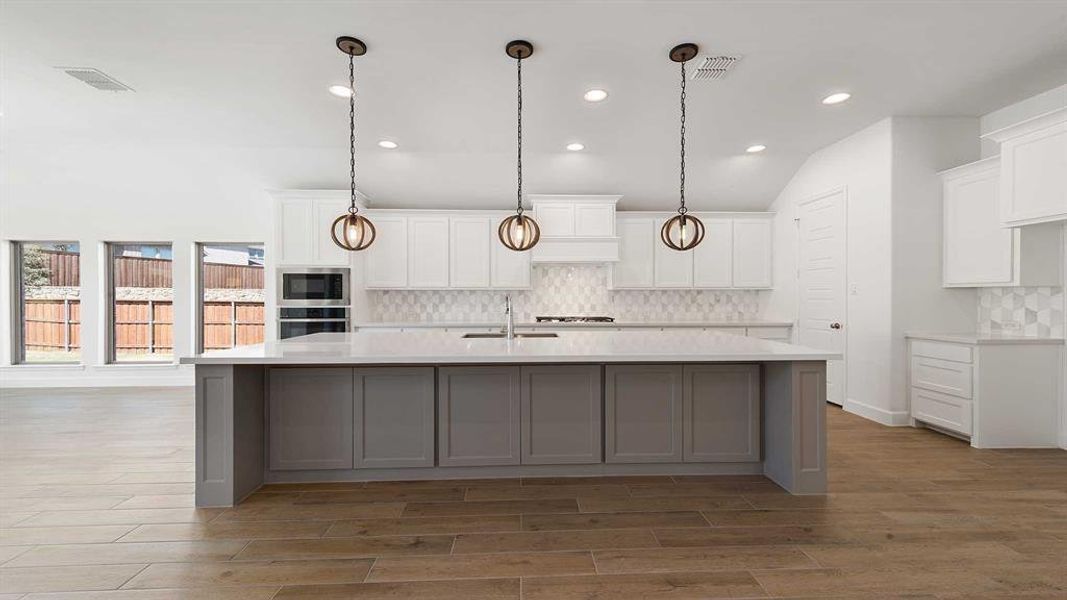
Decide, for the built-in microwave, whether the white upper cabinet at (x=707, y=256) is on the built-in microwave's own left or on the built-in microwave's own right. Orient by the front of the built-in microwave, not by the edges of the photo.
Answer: on the built-in microwave's own left

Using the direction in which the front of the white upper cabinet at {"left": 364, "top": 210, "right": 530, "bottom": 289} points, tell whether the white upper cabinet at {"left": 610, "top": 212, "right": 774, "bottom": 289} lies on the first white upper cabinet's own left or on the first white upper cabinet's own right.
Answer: on the first white upper cabinet's own left

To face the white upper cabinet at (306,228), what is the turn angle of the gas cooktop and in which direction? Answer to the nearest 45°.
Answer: approximately 90° to its right

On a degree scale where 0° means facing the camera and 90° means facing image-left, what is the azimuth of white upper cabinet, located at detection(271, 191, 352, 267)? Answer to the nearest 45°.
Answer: approximately 0°

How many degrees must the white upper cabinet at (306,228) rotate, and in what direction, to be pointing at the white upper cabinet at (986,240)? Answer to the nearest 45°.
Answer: approximately 45° to its left

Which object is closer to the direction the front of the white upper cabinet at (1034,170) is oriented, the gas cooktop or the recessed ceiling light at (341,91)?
the recessed ceiling light

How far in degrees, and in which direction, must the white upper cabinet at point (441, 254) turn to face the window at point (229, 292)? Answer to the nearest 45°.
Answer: approximately 90° to its right

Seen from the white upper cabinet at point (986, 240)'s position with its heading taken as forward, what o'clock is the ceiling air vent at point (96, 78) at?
The ceiling air vent is roughly at 12 o'clock from the white upper cabinet.

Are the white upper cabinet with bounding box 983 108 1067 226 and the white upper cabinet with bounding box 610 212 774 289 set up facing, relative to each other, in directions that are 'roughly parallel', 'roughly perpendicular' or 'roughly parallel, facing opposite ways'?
roughly perpendicular

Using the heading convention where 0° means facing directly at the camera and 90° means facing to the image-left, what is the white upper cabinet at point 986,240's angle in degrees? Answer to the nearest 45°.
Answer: approximately 45°
